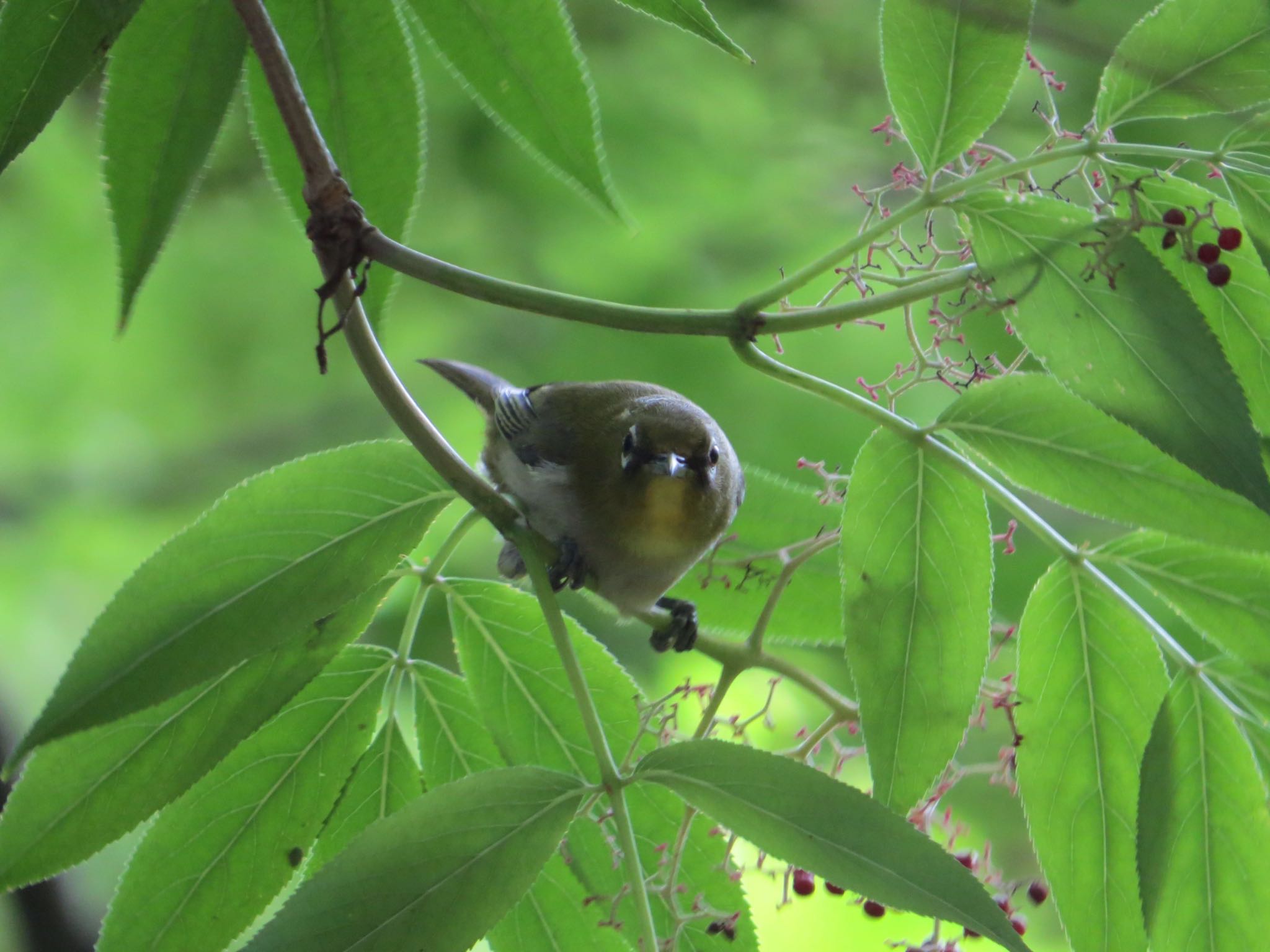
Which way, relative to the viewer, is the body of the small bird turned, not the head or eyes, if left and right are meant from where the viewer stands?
facing the viewer and to the right of the viewer

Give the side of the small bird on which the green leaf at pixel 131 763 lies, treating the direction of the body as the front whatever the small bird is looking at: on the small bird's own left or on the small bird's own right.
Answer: on the small bird's own right

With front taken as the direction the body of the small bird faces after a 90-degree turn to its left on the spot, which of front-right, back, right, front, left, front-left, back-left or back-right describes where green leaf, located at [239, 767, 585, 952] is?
back-right

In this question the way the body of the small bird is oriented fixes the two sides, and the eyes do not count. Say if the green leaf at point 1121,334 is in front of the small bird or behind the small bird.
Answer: in front

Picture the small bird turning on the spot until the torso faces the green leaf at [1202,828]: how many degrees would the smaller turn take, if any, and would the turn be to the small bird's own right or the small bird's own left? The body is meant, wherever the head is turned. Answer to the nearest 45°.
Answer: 0° — it already faces it

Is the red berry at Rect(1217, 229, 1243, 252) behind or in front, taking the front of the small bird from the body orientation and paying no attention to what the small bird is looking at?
in front
